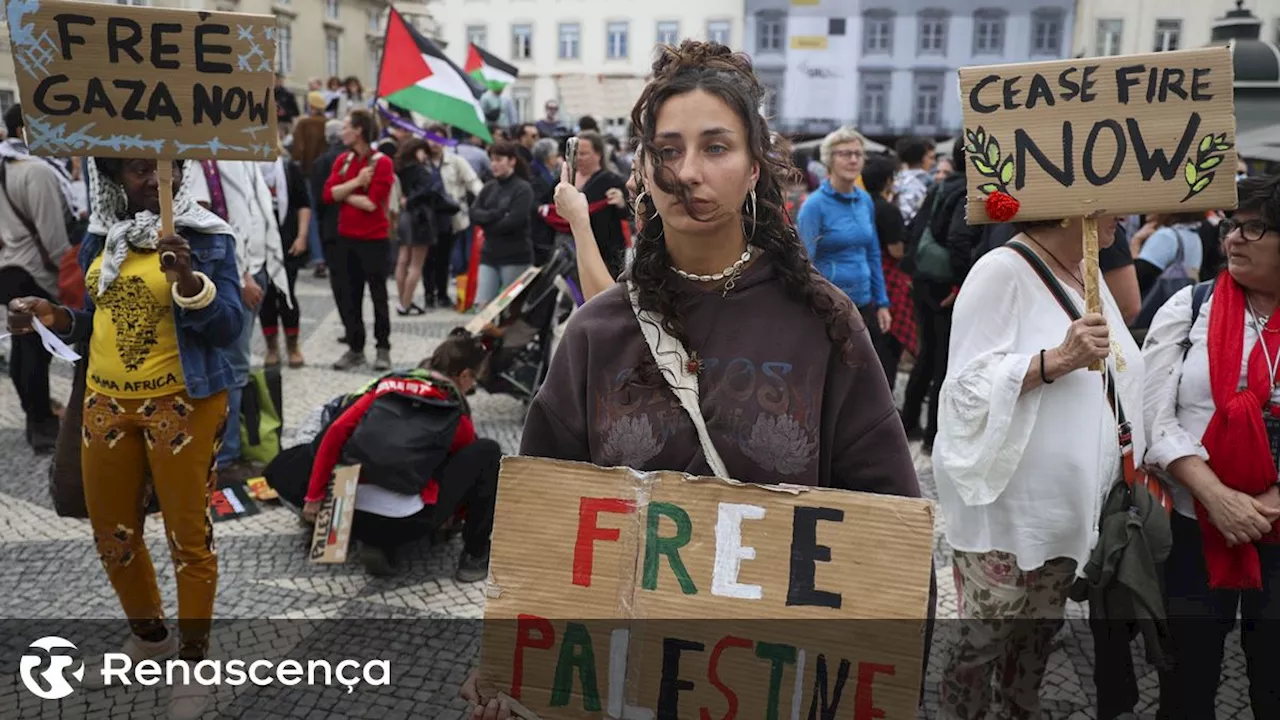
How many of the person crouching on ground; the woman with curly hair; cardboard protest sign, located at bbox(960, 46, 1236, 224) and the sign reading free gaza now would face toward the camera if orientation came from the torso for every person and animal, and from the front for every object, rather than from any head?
3

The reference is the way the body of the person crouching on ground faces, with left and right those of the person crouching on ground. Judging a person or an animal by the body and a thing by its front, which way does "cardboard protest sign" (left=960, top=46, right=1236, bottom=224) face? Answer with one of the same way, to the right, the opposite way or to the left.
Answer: the opposite way

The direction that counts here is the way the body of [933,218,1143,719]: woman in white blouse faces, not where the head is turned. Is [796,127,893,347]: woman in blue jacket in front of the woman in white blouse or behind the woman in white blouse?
behind

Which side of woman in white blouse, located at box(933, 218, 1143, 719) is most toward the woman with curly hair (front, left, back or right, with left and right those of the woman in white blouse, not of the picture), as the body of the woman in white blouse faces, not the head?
right

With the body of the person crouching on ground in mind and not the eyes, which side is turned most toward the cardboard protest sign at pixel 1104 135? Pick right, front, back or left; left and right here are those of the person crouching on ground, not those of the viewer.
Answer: right

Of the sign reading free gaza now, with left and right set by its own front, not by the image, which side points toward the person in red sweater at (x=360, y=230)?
back

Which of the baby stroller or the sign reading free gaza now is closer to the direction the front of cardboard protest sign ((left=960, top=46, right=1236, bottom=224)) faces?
the sign reading free gaza now
